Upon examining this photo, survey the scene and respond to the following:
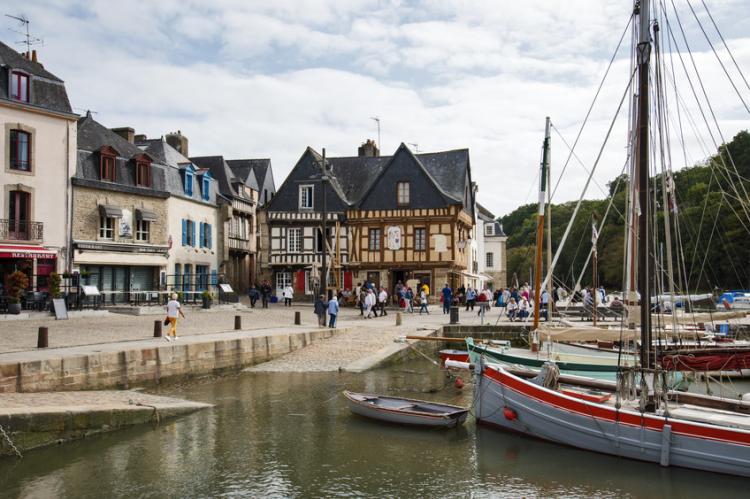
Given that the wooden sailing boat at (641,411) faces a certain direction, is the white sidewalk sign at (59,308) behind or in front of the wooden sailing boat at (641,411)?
in front

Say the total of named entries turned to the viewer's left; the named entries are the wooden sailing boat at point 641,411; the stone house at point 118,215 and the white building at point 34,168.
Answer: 1

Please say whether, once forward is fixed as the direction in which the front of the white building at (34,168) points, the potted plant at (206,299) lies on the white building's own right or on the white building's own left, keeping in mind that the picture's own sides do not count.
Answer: on the white building's own left

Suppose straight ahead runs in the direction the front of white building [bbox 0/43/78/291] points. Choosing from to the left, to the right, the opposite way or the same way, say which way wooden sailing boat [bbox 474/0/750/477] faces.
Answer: the opposite way

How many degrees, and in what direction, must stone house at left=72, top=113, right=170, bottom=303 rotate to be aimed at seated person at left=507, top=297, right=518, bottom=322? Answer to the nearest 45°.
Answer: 0° — it already faces them

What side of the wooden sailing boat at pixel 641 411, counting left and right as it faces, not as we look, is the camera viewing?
left

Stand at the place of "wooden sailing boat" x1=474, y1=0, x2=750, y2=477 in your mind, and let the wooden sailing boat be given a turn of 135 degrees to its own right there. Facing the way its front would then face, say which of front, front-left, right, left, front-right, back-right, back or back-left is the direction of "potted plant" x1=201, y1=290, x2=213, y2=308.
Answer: left

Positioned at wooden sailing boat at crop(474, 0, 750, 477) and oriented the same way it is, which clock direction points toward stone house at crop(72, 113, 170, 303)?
The stone house is roughly at 1 o'clock from the wooden sailing boat.

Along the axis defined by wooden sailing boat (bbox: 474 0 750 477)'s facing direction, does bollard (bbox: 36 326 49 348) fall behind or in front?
in front

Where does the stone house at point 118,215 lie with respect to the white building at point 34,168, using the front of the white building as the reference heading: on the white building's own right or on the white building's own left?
on the white building's own left
